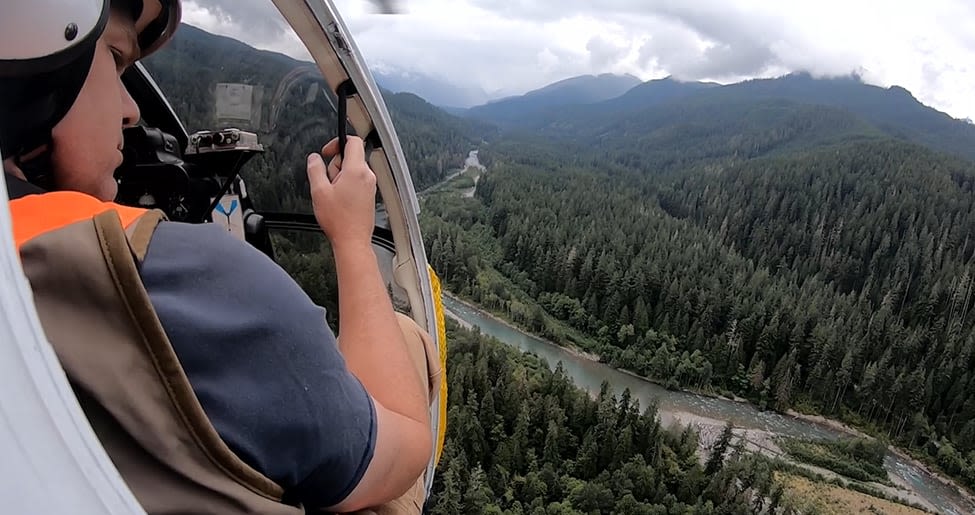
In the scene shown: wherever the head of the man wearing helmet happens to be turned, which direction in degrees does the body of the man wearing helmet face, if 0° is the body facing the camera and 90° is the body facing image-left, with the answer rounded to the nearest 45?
approximately 225°

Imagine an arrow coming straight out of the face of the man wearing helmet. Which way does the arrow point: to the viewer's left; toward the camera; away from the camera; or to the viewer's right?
to the viewer's right
